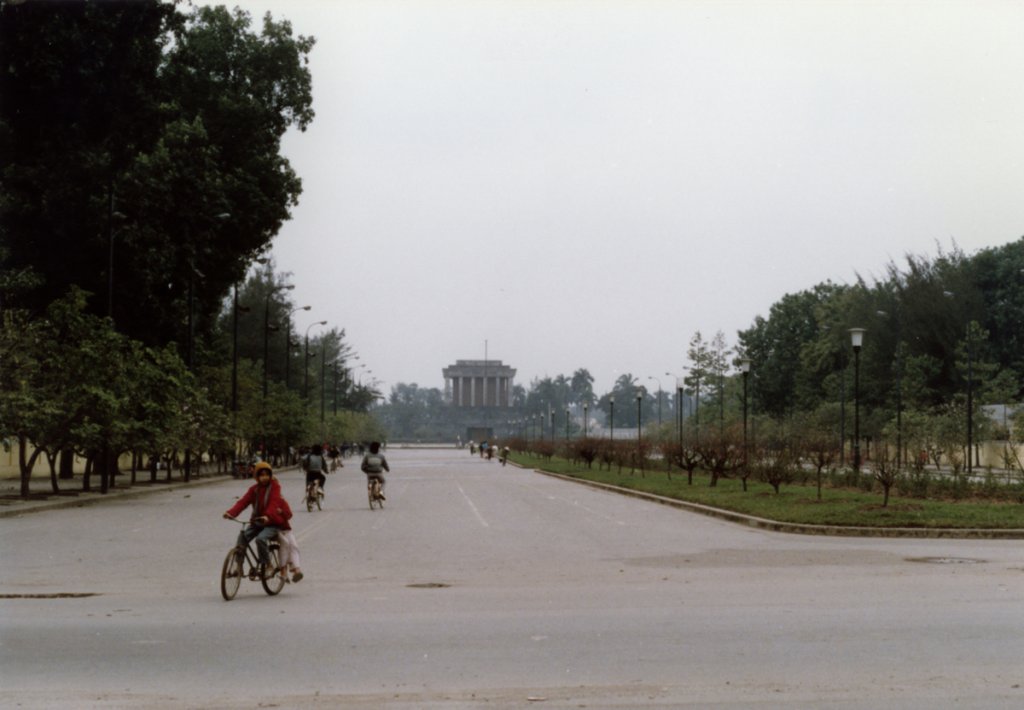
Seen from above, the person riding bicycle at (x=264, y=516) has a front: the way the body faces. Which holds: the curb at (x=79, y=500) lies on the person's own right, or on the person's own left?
on the person's own right

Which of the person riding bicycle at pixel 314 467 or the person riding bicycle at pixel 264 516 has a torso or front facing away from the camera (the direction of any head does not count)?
the person riding bicycle at pixel 314 467

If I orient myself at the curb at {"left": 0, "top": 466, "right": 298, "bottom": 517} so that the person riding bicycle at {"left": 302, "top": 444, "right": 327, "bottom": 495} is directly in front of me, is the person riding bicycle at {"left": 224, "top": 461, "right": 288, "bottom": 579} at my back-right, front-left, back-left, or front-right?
front-right

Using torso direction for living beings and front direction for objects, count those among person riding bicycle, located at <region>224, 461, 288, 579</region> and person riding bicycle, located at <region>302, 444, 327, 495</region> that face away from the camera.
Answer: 1

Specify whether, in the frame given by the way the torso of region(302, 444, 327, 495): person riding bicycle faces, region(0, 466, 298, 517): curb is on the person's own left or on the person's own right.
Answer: on the person's own left

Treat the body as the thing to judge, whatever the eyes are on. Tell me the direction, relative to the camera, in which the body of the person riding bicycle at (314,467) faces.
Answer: away from the camera

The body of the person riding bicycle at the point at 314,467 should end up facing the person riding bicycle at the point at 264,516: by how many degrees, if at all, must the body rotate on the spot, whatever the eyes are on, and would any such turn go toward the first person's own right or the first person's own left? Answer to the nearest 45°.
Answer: approximately 180°

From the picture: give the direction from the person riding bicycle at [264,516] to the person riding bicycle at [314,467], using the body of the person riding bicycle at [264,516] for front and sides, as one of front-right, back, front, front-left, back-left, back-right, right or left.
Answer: back-right

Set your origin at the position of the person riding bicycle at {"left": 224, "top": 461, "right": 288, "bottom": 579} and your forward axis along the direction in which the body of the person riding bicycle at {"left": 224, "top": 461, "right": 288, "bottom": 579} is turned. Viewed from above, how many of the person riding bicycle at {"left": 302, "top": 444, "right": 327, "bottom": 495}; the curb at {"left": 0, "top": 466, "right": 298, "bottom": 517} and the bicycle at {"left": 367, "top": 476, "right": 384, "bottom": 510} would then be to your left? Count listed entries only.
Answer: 0

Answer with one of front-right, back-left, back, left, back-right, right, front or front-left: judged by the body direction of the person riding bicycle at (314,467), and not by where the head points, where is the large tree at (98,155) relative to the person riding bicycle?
front-left

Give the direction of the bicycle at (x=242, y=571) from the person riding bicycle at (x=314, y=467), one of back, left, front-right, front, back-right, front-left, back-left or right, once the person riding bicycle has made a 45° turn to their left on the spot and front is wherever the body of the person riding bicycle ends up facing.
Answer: back-left

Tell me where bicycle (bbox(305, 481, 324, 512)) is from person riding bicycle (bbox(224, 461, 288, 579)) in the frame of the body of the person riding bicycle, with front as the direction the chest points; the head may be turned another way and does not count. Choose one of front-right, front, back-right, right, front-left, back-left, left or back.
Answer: back-right

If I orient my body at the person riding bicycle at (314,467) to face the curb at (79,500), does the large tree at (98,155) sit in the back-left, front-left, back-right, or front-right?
front-right

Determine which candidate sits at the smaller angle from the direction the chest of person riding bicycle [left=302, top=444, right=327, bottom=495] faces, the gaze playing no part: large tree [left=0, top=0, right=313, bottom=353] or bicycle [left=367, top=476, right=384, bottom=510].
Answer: the large tree

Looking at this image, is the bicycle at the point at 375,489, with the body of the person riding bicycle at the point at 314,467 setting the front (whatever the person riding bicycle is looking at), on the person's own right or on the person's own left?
on the person's own right
